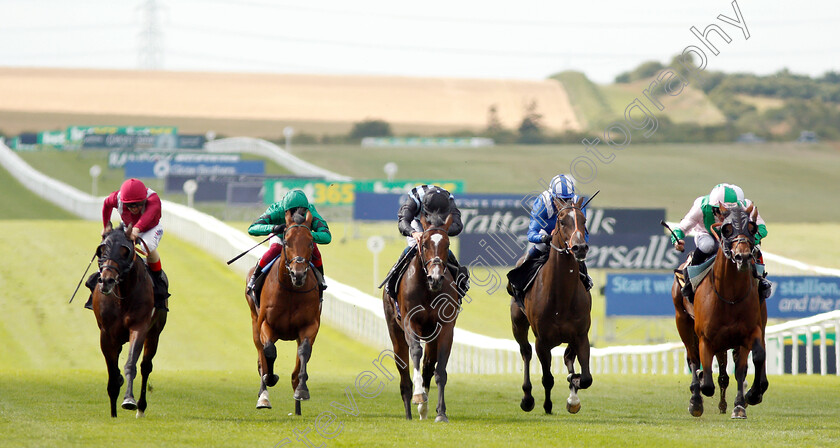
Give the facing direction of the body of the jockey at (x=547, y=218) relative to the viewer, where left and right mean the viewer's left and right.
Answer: facing the viewer and to the right of the viewer

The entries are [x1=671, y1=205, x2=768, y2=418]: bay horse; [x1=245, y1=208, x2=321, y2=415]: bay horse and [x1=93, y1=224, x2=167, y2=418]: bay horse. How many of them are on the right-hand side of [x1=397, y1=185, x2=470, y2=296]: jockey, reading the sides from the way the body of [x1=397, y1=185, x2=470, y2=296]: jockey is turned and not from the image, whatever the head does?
2

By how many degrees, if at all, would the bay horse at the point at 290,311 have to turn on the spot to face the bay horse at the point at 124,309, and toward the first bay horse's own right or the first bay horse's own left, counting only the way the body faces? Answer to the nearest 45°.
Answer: approximately 90° to the first bay horse's own right

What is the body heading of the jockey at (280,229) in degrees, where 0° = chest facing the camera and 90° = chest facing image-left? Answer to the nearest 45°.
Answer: approximately 0°

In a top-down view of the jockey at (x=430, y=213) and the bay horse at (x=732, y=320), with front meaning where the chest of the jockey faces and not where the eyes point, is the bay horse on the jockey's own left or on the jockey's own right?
on the jockey's own left

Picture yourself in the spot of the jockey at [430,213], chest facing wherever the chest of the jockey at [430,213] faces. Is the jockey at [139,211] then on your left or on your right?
on your right

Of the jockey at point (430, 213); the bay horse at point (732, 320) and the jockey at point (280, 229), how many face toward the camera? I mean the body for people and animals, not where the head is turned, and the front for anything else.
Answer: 3

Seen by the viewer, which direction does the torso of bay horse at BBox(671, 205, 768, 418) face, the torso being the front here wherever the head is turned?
toward the camera

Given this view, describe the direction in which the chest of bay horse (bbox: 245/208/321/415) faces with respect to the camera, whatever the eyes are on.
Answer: toward the camera

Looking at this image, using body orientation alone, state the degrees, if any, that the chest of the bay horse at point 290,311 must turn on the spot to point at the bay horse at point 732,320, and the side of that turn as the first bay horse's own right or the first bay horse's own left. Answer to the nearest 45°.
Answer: approximately 90° to the first bay horse's own left

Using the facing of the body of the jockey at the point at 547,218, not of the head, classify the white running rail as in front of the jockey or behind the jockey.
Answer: behind

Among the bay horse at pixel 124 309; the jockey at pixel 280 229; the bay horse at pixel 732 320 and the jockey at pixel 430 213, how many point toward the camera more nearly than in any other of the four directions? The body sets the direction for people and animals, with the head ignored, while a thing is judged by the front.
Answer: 4

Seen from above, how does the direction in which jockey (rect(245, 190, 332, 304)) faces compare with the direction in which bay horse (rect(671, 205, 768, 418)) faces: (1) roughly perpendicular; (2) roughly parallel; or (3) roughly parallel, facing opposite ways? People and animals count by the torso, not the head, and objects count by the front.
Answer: roughly parallel

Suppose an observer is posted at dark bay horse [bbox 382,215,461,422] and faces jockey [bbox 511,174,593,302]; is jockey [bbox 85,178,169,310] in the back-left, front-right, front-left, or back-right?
back-left

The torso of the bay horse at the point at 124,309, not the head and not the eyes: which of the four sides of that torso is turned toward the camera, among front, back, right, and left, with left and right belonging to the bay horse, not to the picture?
front

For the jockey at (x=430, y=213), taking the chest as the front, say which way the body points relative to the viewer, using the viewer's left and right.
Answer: facing the viewer

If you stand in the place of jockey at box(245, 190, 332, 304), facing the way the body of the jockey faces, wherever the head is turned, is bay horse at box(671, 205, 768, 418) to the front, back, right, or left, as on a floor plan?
left

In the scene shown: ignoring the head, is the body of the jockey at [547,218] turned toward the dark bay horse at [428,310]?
no
